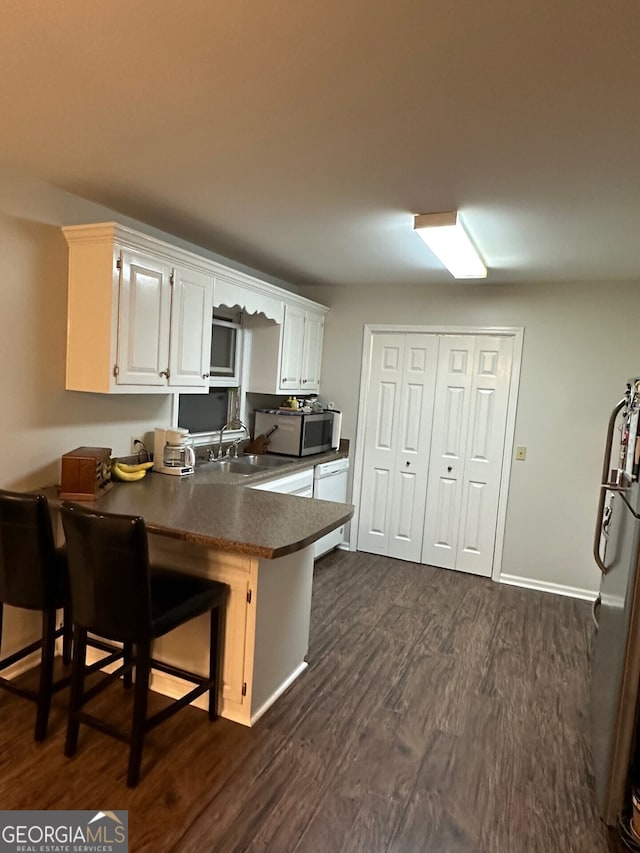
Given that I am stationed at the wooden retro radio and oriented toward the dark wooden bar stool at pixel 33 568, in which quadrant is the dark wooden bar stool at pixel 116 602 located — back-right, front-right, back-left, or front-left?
front-left

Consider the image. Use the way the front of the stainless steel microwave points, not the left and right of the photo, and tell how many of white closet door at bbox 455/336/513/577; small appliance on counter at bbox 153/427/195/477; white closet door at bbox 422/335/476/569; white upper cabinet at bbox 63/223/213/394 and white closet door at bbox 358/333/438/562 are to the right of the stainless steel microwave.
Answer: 2

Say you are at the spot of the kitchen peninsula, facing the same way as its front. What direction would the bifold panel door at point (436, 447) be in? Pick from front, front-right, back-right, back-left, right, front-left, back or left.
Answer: back

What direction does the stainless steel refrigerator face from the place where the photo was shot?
facing to the left of the viewer

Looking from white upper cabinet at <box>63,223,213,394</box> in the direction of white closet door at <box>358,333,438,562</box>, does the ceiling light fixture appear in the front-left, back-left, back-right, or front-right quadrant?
front-right

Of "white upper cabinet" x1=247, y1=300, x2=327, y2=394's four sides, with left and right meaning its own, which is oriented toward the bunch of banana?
right

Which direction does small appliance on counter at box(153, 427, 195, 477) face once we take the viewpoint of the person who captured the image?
facing the viewer and to the right of the viewer

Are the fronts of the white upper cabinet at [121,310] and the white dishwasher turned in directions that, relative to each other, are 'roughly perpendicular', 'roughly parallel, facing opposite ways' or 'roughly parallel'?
roughly parallel

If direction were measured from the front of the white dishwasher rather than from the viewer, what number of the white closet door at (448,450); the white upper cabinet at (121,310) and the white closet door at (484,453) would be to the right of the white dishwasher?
1

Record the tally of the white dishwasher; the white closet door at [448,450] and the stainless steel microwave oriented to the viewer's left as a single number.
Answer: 0

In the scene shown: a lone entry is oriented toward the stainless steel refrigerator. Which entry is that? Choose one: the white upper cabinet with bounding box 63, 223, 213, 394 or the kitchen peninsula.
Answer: the white upper cabinet

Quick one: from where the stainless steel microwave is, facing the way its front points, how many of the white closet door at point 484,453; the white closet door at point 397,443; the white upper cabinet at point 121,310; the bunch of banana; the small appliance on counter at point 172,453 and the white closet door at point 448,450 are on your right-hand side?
3

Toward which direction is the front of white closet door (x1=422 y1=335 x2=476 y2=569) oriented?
toward the camera

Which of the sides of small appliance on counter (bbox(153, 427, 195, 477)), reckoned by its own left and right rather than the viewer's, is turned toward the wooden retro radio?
right
